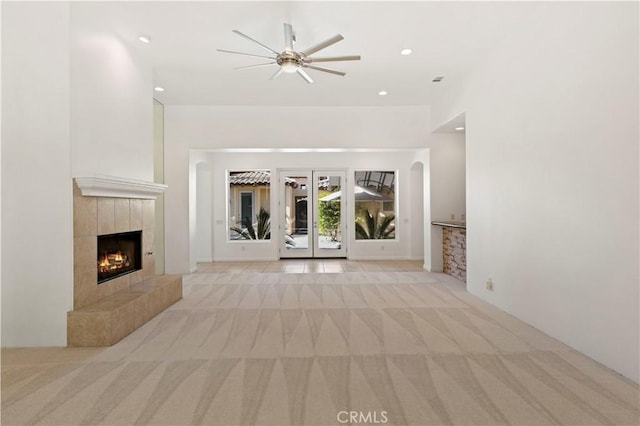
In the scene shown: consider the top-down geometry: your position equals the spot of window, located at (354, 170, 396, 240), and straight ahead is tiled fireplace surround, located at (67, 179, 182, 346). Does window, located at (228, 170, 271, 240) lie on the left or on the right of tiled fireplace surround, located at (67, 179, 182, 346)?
right

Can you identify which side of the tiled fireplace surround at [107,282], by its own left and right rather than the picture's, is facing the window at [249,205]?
left

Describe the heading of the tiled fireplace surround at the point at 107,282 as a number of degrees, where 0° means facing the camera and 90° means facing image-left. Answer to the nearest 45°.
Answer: approximately 315°

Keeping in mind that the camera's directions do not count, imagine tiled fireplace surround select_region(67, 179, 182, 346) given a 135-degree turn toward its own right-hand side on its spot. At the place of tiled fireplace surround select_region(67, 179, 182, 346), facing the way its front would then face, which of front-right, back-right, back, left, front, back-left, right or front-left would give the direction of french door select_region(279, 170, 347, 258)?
back-right
